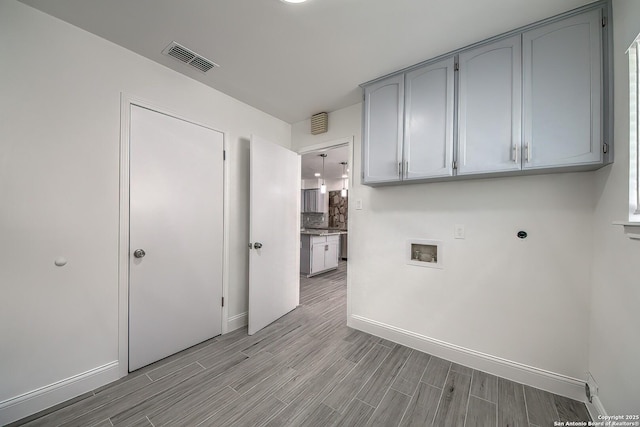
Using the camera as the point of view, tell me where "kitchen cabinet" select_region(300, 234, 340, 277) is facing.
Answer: facing the viewer and to the right of the viewer

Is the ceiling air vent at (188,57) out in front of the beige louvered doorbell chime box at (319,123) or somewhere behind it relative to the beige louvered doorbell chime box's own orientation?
in front

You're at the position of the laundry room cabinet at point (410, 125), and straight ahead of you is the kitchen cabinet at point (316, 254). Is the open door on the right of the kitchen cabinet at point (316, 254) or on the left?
left

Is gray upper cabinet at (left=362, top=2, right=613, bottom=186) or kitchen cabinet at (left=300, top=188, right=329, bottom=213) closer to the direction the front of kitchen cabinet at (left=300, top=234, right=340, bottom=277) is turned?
the gray upper cabinet

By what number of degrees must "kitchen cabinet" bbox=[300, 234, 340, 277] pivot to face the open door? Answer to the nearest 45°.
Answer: approximately 45° to its right

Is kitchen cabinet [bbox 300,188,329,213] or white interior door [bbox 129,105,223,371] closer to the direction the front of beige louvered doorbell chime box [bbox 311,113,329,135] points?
the white interior door

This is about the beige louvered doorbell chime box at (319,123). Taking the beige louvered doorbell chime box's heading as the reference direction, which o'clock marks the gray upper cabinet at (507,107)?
The gray upper cabinet is roughly at 9 o'clock from the beige louvered doorbell chime box.

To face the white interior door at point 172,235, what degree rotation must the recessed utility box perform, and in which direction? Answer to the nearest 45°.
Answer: approximately 45° to its right

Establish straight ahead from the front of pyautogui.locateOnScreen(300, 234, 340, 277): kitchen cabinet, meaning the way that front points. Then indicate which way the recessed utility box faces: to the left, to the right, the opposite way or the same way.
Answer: to the right

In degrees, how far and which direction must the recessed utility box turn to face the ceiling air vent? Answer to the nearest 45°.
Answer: approximately 45° to its right
